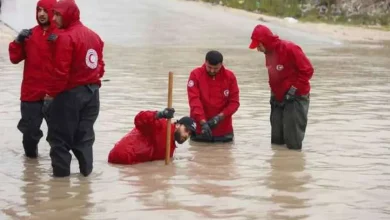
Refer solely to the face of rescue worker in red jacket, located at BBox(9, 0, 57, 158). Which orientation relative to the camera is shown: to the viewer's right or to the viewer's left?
to the viewer's right

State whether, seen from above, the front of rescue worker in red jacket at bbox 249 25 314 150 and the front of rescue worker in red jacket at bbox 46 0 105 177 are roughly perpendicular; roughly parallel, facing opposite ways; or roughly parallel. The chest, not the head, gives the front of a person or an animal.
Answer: roughly perpendicular

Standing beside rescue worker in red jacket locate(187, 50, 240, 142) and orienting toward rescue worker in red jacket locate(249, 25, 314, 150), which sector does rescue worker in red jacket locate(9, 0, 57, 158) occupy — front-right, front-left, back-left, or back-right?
back-right

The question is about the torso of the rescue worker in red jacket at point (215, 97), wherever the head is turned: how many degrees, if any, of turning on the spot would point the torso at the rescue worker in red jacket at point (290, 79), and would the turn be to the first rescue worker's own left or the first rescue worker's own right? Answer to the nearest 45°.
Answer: approximately 90° to the first rescue worker's own left

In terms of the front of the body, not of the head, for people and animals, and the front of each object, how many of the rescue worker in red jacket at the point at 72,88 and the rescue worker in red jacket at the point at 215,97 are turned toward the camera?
1

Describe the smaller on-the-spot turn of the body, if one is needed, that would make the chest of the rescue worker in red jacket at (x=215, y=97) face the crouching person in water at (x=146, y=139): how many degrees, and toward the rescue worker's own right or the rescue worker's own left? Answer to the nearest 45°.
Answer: approximately 45° to the rescue worker's own right
